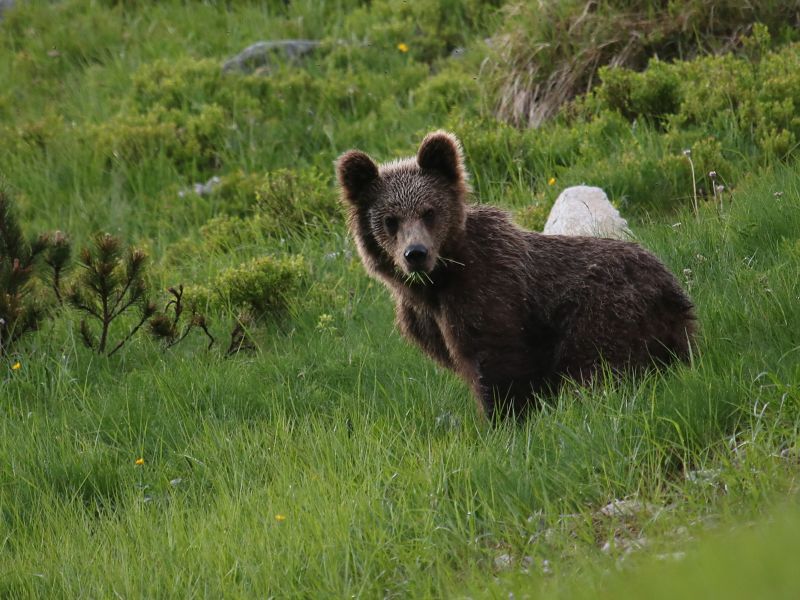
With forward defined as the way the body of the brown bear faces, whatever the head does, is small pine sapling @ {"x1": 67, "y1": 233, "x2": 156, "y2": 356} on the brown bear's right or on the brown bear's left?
on the brown bear's right

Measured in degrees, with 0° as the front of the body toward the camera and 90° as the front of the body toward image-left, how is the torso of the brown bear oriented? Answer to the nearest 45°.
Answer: approximately 45°

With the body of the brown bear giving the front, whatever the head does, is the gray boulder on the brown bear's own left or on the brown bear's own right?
on the brown bear's own right

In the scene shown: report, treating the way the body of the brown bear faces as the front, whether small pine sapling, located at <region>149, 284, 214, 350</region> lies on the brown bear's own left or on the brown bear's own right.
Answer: on the brown bear's own right

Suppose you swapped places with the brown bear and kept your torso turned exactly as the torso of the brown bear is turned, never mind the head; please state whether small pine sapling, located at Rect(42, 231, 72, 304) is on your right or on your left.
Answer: on your right

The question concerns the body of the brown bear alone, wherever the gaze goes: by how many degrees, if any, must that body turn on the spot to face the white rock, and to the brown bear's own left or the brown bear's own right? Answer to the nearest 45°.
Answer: approximately 135° to the brown bear's own right
